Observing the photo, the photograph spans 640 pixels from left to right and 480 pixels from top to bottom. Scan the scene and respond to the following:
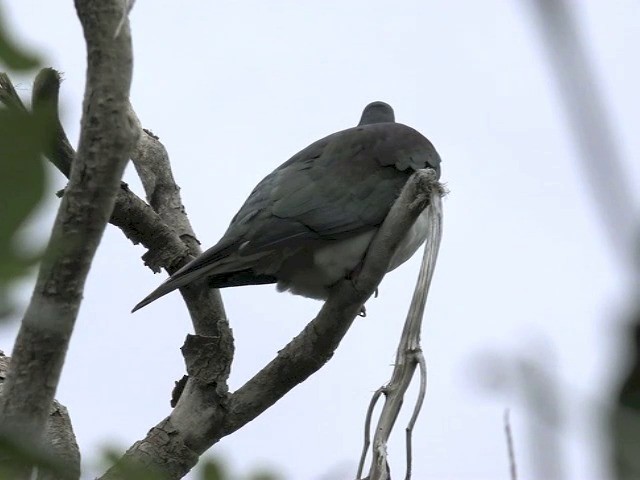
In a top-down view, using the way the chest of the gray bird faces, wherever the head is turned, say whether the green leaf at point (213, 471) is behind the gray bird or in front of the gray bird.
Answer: behind

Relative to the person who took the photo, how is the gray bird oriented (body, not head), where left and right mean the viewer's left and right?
facing away from the viewer and to the right of the viewer

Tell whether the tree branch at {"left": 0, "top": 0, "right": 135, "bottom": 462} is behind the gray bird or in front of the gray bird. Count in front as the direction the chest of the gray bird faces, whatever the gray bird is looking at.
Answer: behind

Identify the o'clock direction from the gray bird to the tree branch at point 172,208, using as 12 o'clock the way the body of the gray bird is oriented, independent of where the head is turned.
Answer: The tree branch is roughly at 7 o'clock from the gray bird.
